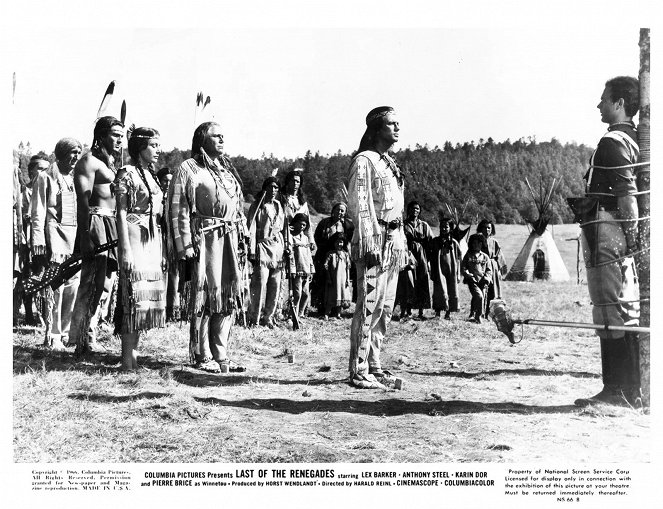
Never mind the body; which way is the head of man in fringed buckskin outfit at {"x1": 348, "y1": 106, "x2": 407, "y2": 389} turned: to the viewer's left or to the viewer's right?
to the viewer's right

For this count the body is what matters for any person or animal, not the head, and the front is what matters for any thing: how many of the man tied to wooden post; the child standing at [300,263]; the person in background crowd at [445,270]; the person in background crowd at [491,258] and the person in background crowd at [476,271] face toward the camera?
4

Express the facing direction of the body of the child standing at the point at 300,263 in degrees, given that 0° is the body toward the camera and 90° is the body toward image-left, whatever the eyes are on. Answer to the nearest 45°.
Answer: approximately 0°

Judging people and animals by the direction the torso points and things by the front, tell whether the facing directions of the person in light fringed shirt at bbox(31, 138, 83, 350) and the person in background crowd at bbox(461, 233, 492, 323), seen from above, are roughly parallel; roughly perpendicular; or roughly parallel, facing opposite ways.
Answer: roughly perpendicular

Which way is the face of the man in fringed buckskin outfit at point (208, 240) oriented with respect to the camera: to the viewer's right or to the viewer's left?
to the viewer's right

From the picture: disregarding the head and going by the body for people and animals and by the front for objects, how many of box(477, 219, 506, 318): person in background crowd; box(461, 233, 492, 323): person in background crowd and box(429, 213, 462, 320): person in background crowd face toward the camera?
3

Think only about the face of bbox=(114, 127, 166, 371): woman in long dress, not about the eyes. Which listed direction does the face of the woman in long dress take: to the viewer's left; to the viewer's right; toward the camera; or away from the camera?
to the viewer's right

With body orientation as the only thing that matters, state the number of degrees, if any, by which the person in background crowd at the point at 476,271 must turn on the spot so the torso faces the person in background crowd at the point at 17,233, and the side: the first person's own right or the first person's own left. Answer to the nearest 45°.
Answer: approximately 45° to the first person's own right

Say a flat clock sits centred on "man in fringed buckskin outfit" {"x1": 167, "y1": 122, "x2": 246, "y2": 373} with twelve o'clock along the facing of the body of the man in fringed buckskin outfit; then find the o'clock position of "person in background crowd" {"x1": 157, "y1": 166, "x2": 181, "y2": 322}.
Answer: The person in background crowd is roughly at 7 o'clock from the man in fringed buckskin outfit.

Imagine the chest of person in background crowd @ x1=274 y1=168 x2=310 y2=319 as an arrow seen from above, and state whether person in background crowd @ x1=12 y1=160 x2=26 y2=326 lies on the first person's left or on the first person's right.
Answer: on the first person's right

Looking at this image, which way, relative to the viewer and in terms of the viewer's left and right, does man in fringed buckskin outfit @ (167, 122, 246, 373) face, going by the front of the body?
facing the viewer and to the right of the viewer

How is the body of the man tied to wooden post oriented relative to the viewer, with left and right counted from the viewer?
facing to the left of the viewer
